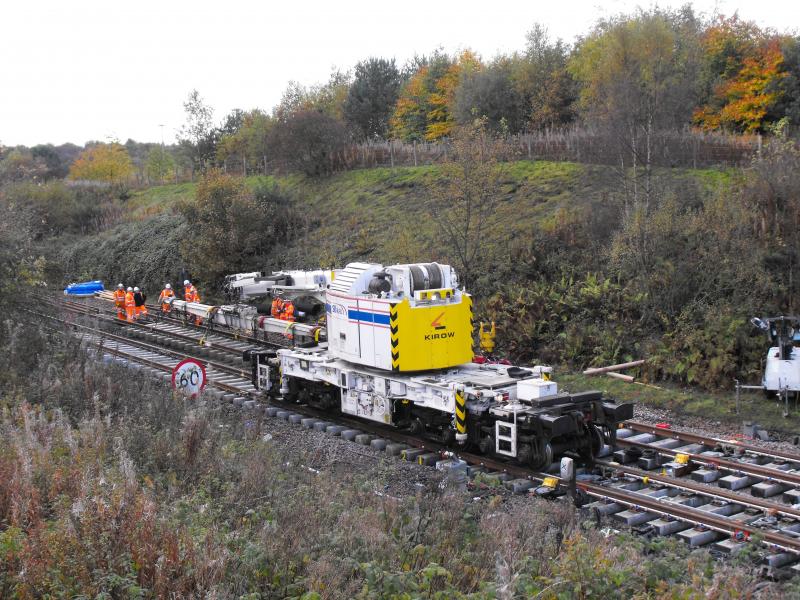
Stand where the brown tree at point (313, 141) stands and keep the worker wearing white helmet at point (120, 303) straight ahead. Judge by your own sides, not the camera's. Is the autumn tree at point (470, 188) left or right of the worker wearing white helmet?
left

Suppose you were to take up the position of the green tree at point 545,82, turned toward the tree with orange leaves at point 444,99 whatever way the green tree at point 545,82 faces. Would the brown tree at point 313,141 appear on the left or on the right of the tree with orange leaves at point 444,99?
left

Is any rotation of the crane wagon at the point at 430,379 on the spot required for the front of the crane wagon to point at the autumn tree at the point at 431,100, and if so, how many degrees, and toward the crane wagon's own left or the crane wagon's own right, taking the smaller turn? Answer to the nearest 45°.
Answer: approximately 45° to the crane wagon's own right

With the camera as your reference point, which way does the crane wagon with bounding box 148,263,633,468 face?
facing away from the viewer and to the left of the viewer
